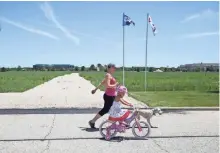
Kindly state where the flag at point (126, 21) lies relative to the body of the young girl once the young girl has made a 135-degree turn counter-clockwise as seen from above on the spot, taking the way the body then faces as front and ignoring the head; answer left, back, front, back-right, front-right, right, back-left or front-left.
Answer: front-right

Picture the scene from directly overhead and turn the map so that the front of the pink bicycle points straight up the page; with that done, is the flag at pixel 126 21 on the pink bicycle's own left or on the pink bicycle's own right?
on the pink bicycle's own left

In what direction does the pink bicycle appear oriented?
to the viewer's right

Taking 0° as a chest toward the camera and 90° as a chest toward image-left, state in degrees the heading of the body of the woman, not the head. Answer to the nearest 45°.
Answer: approximately 270°

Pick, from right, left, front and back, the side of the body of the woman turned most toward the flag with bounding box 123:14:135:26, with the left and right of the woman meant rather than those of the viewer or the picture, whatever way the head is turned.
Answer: left

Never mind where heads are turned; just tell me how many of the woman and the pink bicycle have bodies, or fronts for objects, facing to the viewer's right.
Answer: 2

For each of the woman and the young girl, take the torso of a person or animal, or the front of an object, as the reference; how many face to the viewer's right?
2

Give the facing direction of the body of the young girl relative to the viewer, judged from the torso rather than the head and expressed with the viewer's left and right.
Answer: facing to the right of the viewer
